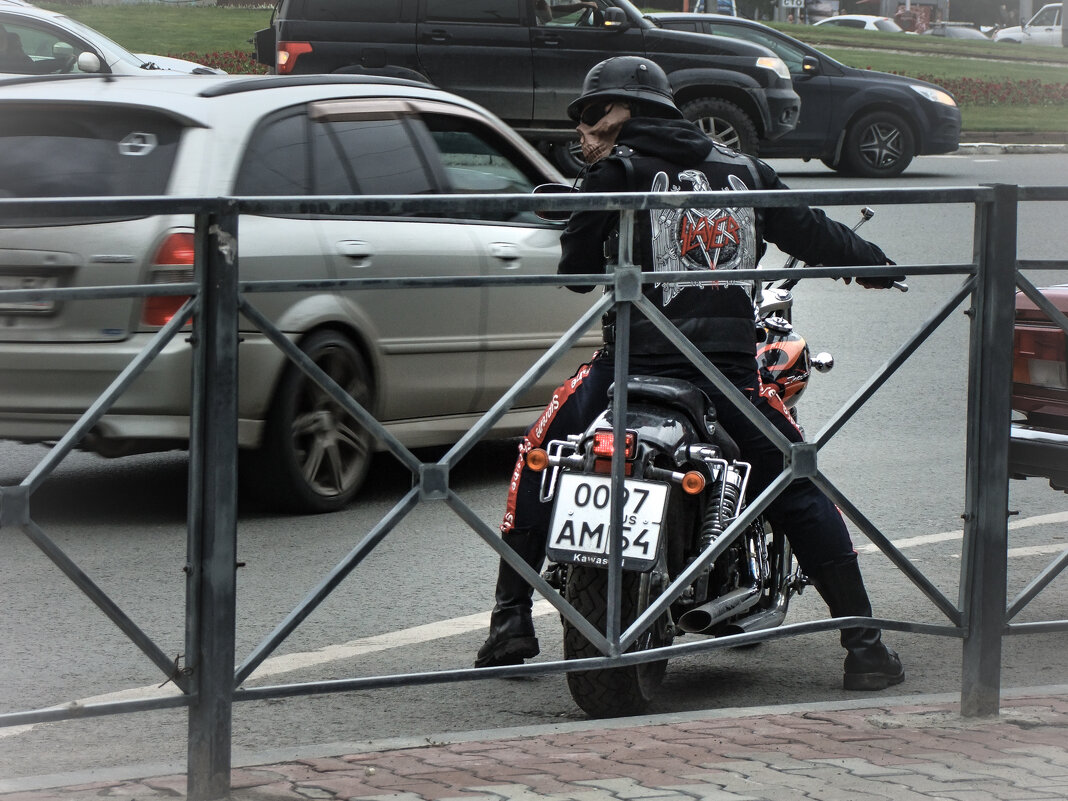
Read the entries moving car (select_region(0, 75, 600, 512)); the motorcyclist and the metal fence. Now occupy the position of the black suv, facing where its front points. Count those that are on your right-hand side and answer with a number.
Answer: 3

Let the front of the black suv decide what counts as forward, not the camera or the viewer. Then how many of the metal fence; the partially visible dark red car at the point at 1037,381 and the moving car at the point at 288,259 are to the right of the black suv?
3

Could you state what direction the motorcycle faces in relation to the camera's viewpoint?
facing away from the viewer and to the right of the viewer

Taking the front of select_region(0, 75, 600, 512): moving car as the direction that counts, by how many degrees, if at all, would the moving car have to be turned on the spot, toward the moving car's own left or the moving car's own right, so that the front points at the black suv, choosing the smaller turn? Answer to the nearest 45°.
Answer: approximately 45° to the moving car's own left

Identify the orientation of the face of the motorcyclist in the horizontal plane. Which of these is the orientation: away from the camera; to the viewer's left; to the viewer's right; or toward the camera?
to the viewer's left

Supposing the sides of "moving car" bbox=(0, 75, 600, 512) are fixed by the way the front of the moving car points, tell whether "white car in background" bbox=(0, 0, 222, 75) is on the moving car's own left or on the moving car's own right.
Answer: on the moving car's own left

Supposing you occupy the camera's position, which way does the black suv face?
facing to the right of the viewer

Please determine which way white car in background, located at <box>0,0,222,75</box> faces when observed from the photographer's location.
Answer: facing to the right of the viewer

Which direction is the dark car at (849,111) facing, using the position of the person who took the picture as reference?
facing to the right of the viewer

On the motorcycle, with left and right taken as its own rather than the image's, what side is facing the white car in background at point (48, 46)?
left

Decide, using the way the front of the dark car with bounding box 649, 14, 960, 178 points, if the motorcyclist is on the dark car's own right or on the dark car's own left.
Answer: on the dark car's own right

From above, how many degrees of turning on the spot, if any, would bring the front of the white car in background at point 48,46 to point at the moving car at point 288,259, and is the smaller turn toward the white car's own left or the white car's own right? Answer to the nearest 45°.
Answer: approximately 90° to the white car's own right
